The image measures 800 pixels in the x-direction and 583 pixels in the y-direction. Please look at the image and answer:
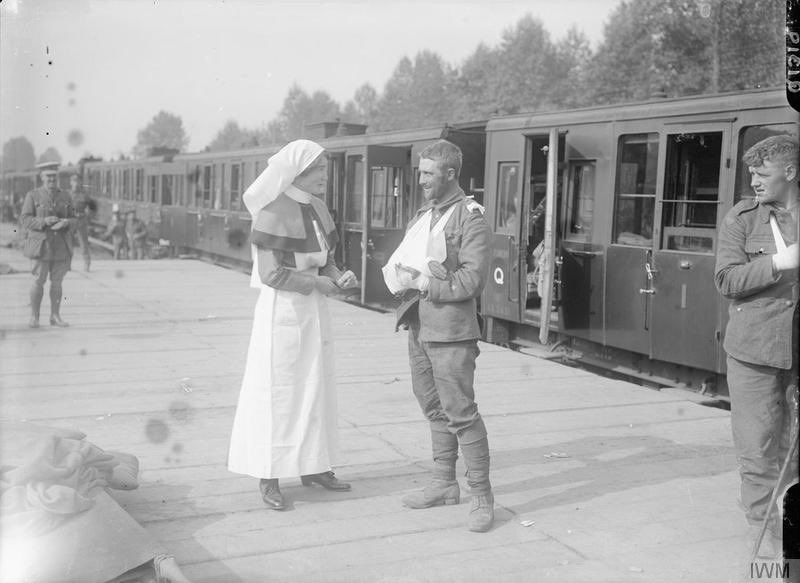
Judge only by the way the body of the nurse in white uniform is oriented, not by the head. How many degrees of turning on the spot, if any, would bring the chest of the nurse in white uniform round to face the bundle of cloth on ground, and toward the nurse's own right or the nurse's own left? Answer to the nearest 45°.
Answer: approximately 90° to the nurse's own right

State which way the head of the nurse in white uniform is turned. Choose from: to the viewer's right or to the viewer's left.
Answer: to the viewer's right

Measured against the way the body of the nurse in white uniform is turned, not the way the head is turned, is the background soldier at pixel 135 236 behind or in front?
behind

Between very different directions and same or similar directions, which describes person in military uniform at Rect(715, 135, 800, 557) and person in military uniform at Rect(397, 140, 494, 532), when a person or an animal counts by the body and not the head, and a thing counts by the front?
same or similar directions

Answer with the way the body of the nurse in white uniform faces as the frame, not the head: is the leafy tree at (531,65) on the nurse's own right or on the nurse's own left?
on the nurse's own left

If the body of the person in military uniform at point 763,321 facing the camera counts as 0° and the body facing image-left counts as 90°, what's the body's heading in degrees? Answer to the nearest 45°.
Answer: approximately 0°

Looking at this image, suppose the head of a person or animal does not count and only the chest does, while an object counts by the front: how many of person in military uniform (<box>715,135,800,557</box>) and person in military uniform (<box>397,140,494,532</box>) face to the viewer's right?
0

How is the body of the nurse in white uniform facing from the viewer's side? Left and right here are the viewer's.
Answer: facing the viewer and to the right of the viewer

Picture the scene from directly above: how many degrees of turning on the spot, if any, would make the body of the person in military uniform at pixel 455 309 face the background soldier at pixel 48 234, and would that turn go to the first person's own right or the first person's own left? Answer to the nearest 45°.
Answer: approximately 90° to the first person's own right

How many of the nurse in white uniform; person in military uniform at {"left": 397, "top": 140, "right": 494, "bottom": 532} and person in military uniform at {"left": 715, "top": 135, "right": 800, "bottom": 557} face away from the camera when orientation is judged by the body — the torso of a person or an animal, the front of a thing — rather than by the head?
0
